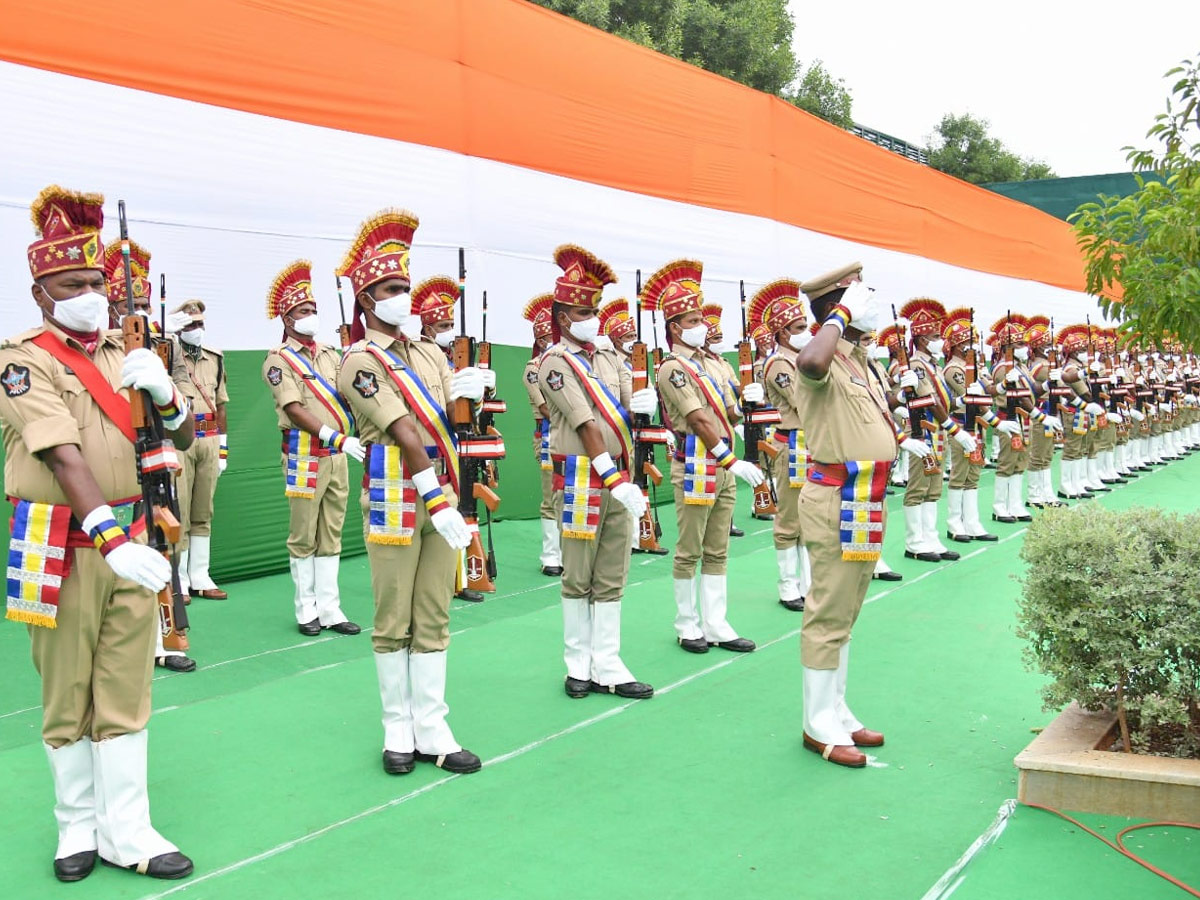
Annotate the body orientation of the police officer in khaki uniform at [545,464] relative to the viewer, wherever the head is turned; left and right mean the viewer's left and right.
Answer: facing the viewer and to the right of the viewer

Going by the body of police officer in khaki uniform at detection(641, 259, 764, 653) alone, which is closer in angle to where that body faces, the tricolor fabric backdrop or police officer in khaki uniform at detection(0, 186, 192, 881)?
the police officer in khaki uniform

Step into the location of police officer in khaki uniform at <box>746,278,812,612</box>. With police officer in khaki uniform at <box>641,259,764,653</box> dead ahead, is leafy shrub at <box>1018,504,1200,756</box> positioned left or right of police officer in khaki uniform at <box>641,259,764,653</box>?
left

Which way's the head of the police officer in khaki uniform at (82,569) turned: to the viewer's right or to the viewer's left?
to the viewer's right

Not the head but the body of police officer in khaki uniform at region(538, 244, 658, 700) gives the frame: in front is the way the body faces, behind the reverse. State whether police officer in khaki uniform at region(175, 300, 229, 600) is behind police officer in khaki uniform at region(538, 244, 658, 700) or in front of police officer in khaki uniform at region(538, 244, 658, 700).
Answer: behind

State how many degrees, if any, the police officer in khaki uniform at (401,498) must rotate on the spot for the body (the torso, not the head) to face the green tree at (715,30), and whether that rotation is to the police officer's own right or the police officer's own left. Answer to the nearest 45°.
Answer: approximately 135° to the police officer's own left
